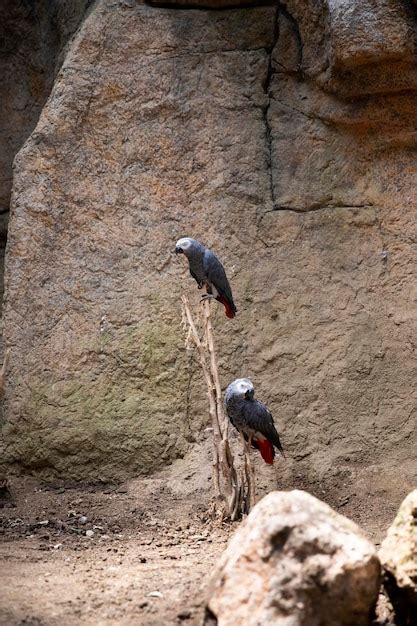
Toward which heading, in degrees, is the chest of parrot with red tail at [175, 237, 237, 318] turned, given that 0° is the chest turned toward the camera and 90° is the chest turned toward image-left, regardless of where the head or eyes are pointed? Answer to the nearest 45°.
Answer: approximately 90°

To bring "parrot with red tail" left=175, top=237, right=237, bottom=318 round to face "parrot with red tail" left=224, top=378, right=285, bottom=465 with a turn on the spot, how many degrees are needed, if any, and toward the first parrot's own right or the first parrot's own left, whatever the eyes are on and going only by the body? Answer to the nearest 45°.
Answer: approximately 135° to the first parrot's own left

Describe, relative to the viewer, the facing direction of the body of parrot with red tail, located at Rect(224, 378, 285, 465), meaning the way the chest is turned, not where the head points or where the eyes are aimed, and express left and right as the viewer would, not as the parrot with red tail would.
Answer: facing to the left of the viewer

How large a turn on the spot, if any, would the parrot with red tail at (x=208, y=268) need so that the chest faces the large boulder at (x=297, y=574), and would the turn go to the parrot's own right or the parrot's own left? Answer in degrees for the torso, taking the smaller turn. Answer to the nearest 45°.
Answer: approximately 90° to the parrot's own left

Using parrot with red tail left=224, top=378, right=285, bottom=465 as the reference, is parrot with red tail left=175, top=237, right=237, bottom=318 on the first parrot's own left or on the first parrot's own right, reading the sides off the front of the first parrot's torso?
on the first parrot's own right
